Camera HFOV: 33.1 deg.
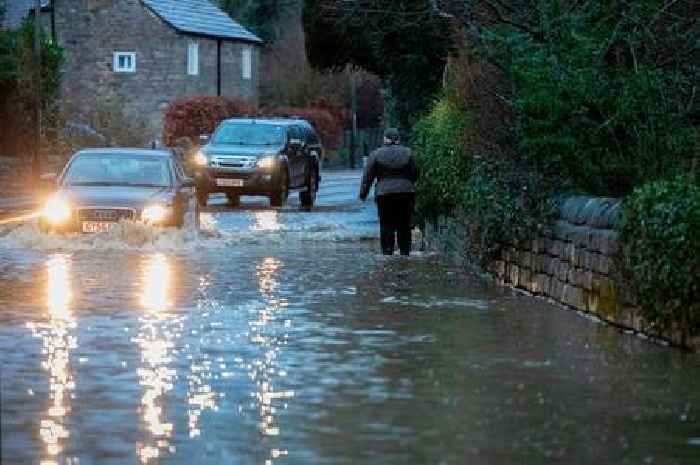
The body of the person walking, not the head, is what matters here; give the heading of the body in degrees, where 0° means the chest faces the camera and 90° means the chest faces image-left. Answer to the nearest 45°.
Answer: approximately 180°

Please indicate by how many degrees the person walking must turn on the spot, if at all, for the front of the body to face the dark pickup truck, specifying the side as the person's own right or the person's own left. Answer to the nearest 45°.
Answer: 0° — they already face it

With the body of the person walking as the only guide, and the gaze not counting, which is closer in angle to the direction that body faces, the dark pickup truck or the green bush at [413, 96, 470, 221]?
the dark pickup truck

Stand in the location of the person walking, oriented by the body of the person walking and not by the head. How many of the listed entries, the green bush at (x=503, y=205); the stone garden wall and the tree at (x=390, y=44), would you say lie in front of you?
1

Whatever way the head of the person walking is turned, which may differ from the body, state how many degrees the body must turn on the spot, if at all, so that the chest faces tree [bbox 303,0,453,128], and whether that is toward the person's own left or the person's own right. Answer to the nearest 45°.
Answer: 0° — they already face it

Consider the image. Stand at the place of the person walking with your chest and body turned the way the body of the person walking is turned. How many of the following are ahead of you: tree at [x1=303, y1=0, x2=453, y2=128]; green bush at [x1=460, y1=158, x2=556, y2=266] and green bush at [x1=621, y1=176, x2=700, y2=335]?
1

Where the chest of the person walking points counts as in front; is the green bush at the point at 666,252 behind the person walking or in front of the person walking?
behind
